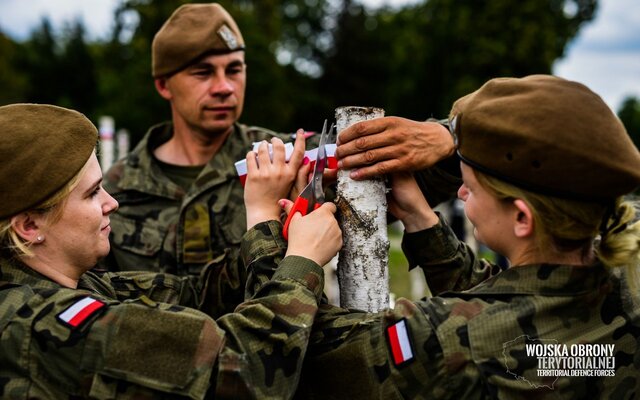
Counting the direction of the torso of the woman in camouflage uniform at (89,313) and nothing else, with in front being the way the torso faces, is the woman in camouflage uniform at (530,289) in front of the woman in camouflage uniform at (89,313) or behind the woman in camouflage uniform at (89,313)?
in front

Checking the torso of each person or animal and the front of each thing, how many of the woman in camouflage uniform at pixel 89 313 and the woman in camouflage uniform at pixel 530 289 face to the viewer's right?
1

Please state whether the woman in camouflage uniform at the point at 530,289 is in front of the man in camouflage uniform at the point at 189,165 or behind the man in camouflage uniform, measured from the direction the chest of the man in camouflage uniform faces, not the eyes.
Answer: in front

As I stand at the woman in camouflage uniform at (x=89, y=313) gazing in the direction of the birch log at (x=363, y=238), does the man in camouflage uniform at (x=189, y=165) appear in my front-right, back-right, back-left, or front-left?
front-left

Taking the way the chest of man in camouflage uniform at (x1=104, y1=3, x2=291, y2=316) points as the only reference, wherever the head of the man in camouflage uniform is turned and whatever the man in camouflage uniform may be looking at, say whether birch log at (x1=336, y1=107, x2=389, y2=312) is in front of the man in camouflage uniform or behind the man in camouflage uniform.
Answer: in front

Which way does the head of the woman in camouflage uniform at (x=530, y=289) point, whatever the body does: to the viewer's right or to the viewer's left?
to the viewer's left

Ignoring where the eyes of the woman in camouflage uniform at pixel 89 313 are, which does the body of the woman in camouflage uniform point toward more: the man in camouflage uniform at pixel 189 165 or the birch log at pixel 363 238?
the birch log

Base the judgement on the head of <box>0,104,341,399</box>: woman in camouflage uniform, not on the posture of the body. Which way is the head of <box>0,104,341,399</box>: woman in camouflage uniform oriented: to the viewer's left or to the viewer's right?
to the viewer's right

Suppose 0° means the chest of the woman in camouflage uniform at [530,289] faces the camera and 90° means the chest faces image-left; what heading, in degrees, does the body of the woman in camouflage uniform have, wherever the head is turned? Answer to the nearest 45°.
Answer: approximately 135°

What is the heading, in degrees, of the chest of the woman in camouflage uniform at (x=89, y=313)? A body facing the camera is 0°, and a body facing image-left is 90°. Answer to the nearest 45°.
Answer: approximately 270°

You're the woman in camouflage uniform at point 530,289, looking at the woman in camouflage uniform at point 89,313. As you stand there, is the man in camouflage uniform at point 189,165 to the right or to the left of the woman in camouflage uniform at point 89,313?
right

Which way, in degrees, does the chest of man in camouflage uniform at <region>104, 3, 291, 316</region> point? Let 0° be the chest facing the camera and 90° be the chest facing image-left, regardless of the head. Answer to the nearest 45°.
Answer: approximately 315°
